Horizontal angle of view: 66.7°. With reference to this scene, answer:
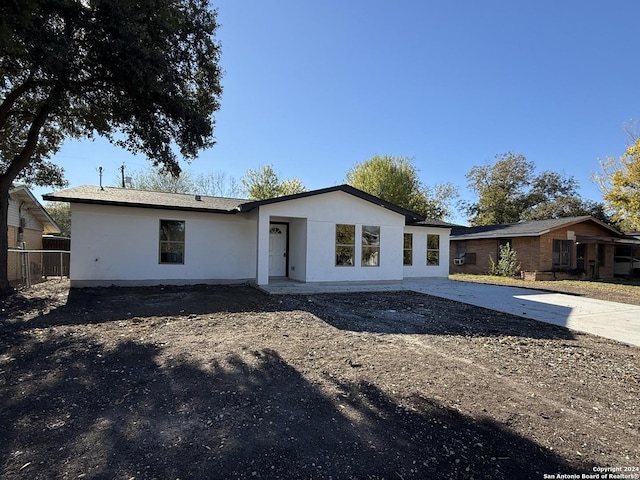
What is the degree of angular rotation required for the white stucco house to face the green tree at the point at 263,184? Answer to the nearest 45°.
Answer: approximately 180°

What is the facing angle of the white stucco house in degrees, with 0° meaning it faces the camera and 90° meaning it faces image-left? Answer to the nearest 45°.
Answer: approximately 0°

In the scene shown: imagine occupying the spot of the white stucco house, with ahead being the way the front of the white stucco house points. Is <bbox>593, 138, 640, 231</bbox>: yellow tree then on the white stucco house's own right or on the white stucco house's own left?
on the white stucco house's own left

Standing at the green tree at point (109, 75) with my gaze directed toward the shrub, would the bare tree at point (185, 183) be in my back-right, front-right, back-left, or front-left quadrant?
front-left

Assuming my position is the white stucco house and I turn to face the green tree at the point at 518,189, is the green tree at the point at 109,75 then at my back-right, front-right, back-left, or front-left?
back-right

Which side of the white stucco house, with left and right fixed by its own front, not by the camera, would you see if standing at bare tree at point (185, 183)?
back

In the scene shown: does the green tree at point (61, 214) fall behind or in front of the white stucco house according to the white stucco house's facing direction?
behind

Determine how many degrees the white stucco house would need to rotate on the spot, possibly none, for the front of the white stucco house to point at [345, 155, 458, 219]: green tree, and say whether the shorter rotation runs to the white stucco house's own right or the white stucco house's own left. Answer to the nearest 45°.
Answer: approximately 135° to the white stucco house's own left

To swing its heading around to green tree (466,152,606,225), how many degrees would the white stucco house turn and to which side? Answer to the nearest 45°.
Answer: approximately 135° to its left

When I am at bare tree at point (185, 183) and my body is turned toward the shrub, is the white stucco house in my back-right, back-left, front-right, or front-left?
front-right
